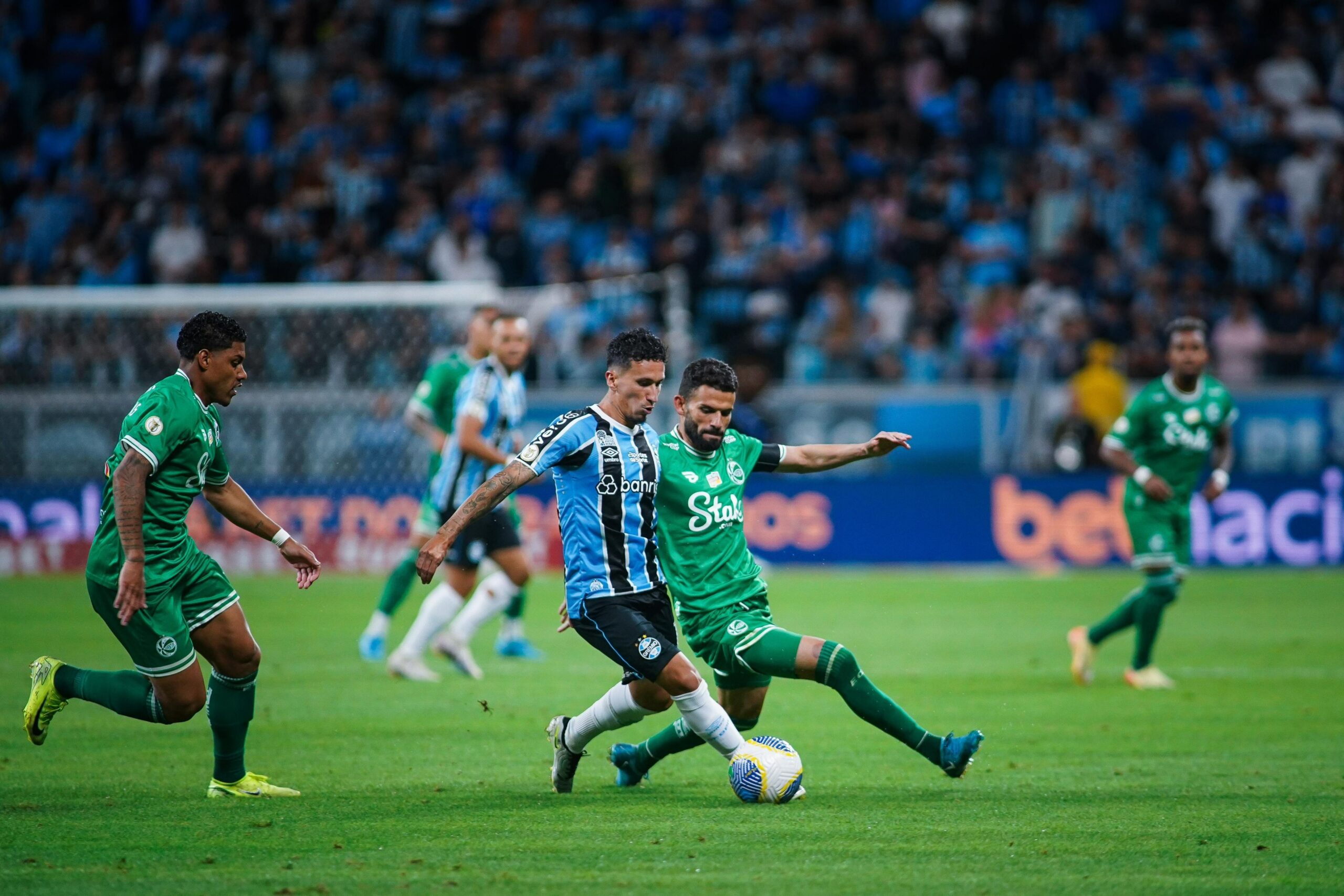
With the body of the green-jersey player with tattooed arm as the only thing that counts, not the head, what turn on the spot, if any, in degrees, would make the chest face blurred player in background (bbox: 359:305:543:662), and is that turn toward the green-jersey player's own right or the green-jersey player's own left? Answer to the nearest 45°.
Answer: approximately 90° to the green-jersey player's own left

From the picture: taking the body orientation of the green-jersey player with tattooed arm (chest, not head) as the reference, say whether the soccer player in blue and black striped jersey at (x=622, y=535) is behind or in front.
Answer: in front

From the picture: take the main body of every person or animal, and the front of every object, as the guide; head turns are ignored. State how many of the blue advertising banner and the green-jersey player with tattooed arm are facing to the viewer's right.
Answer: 1

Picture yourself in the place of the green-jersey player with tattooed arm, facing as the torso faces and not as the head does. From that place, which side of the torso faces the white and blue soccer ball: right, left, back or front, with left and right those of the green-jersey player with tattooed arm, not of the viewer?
front

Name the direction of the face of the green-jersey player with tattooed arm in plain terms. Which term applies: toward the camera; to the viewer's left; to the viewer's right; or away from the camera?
to the viewer's right

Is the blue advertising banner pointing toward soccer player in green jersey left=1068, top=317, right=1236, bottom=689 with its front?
yes

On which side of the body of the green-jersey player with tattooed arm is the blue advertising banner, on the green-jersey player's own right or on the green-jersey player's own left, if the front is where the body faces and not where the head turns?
on the green-jersey player's own left

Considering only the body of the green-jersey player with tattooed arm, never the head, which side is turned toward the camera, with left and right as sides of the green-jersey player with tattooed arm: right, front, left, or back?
right
